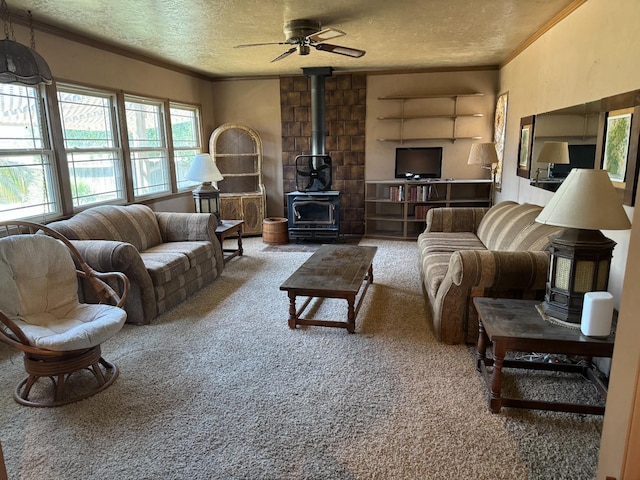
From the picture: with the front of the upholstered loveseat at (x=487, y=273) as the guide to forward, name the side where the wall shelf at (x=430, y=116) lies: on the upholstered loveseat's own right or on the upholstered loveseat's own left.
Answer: on the upholstered loveseat's own right

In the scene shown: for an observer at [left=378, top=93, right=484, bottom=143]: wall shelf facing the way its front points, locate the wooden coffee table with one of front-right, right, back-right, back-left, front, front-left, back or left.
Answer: front

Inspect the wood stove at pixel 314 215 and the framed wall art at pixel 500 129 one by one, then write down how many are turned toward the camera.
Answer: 1

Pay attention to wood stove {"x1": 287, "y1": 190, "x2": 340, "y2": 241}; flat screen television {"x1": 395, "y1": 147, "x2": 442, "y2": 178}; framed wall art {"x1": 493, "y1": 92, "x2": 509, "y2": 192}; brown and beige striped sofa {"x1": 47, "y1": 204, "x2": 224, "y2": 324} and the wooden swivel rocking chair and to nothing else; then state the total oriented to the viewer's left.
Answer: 1

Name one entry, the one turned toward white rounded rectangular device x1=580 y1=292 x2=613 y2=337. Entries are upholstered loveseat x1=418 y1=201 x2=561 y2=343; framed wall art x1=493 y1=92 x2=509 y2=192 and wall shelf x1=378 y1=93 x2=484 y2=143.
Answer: the wall shelf

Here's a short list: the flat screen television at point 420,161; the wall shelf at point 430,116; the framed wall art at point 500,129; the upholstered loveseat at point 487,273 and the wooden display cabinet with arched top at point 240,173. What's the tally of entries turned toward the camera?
3

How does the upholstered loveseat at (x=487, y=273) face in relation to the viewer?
to the viewer's left

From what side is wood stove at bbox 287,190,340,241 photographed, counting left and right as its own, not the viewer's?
front

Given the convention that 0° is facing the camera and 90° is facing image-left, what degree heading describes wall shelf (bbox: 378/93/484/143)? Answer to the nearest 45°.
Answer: approximately 0°

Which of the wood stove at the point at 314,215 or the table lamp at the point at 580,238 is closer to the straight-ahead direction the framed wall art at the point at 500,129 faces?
the wood stove

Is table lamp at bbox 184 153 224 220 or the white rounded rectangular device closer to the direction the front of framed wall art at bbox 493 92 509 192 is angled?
the table lamp

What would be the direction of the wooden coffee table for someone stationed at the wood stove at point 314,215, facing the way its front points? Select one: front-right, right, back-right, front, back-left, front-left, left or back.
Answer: front

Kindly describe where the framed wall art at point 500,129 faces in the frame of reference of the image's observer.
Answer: facing to the left of the viewer

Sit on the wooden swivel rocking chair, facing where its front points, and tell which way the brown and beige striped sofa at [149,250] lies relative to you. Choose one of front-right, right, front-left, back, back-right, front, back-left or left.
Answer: left

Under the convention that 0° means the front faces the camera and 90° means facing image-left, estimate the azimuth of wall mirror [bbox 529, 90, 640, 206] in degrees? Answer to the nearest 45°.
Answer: approximately 45°

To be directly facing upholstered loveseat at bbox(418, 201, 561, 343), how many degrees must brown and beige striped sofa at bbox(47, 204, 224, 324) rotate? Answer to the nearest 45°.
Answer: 0° — it already faces it

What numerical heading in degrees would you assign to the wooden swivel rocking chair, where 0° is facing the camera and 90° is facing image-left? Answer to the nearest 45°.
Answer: approximately 315°
